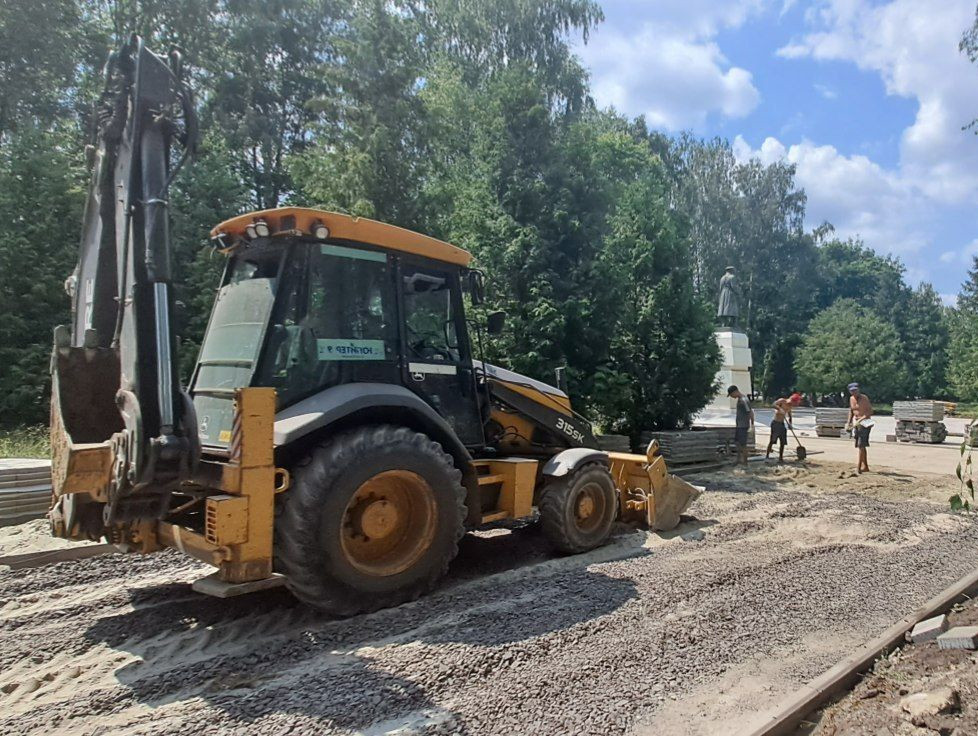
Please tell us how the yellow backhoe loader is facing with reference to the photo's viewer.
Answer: facing away from the viewer and to the right of the viewer

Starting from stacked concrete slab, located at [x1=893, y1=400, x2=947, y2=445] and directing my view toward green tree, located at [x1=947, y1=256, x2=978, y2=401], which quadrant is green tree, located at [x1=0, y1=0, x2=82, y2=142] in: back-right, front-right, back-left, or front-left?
back-left

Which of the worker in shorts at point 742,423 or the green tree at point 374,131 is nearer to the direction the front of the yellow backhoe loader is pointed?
the worker in shorts

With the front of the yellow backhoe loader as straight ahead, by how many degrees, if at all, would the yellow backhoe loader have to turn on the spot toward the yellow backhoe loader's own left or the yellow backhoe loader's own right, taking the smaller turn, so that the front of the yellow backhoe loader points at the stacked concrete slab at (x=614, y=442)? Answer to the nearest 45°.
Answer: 0° — it already faces it

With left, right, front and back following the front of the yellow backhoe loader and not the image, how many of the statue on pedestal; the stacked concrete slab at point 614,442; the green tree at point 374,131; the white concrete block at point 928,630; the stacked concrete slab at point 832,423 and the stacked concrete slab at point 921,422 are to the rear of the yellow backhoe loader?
0

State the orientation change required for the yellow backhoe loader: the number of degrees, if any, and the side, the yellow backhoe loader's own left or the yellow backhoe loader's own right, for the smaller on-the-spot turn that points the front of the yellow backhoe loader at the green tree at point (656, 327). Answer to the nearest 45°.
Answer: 0° — it already faces it

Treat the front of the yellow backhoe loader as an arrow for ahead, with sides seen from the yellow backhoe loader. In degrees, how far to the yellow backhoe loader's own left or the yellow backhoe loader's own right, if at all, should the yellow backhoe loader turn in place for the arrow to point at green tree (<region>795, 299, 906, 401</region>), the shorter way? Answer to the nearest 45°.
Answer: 0° — it already faces it

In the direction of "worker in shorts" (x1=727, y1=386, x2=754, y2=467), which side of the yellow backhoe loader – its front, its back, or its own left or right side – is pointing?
front

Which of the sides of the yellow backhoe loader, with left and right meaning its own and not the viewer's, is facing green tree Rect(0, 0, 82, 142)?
left

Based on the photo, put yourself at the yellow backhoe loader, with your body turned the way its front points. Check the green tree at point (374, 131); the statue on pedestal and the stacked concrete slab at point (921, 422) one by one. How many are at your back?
0

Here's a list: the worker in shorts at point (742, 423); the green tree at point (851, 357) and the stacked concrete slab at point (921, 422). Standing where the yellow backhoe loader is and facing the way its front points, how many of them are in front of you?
3

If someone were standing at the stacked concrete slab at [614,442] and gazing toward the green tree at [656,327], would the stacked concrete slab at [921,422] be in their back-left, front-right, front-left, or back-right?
front-right

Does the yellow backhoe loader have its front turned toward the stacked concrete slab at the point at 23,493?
no

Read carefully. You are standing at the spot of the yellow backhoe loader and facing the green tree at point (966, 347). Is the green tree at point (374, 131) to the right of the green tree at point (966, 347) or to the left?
left

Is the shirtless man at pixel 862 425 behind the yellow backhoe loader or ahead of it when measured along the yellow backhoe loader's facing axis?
ahead

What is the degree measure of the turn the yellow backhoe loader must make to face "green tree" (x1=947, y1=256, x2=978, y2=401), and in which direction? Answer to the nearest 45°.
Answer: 0° — it already faces it

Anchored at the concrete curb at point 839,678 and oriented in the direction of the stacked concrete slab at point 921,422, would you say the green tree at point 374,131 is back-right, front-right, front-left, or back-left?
front-left

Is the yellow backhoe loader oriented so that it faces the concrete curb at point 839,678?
no
